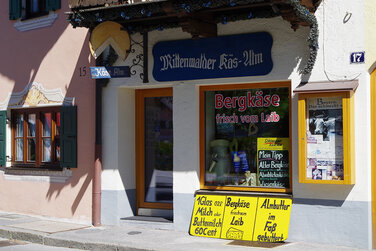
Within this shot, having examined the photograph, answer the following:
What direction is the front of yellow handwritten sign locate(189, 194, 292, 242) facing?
toward the camera

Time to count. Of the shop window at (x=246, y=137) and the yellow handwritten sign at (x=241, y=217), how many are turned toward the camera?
2

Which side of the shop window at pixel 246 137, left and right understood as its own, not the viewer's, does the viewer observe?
front
